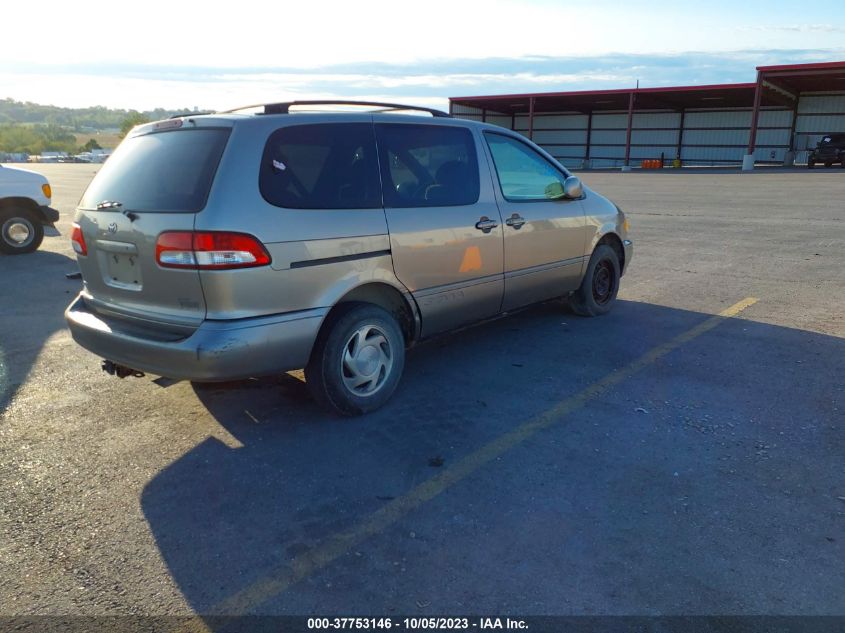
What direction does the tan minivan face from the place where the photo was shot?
facing away from the viewer and to the right of the viewer

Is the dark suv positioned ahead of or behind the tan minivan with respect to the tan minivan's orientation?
ahead

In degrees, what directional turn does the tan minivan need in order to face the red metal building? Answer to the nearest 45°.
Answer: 0° — it already faces it
